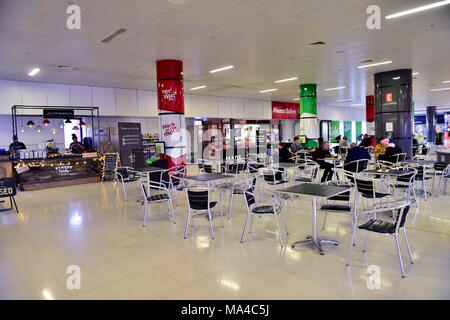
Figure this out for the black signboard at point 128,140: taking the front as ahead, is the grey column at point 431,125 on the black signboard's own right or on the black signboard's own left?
on the black signboard's own left

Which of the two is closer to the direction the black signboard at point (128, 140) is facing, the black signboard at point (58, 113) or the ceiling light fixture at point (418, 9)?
the ceiling light fixture

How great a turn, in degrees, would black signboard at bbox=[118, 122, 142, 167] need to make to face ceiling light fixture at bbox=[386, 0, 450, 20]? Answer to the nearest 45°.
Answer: approximately 45° to its left

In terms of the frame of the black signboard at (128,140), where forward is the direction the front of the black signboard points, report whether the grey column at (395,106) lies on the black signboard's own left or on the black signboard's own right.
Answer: on the black signboard's own left

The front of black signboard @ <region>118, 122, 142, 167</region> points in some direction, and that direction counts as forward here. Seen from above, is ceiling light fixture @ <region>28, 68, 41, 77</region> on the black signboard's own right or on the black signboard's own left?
on the black signboard's own right

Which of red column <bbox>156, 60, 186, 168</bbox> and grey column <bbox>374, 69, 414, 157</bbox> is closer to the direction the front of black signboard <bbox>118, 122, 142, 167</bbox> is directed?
the red column

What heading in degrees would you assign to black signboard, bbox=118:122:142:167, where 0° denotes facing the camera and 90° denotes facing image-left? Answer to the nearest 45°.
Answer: approximately 0°
